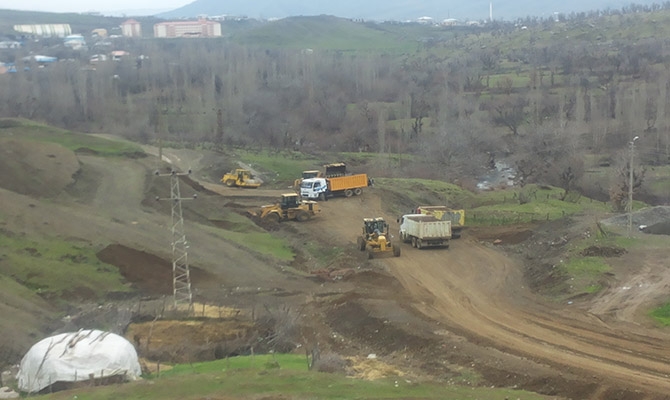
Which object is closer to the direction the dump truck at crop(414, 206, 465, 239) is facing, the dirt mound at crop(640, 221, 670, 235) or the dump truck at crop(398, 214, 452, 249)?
the dirt mound

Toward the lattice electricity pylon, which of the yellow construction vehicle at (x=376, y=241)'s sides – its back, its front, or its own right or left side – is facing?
right

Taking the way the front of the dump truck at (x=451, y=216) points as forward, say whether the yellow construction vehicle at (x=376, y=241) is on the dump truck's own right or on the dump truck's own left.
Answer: on the dump truck's own left

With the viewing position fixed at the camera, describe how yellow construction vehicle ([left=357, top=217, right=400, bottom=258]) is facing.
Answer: facing the viewer and to the right of the viewer

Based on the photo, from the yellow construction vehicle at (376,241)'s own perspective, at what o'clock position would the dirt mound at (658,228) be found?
The dirt mound is roughly at 10 o'clock from the yellow construction vehicle.

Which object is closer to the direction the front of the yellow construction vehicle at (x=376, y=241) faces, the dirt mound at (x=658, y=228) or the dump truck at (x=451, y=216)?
the dirt mound

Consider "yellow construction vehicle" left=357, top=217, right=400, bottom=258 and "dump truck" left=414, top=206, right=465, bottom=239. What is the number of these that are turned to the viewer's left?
0
